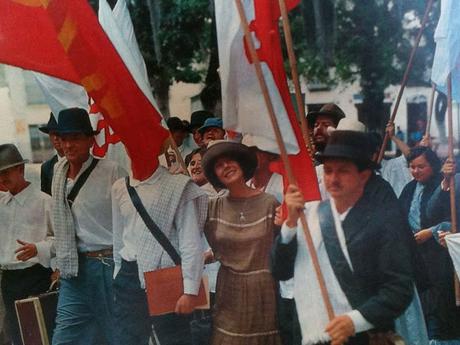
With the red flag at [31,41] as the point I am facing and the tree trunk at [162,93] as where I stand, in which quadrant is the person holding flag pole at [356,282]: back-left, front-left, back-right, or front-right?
front-left

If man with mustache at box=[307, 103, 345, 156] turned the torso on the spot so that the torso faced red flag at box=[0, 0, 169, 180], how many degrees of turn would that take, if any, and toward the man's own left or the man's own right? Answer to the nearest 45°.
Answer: approximately 45° to the man's own right

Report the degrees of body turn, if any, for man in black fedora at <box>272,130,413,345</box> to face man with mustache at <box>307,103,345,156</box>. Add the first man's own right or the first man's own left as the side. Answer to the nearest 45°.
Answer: approximately 135° to the first man's own right

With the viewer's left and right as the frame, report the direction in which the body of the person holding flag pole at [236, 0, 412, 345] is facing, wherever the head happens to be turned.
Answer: facing the viewer and to the left of the viewer

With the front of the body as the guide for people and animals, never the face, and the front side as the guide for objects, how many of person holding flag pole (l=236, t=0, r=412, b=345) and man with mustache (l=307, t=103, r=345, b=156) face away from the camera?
0

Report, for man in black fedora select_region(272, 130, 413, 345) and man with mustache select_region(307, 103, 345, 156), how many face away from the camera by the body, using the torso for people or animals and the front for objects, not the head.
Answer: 0

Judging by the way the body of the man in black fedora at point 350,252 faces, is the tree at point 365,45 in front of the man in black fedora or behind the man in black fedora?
behind

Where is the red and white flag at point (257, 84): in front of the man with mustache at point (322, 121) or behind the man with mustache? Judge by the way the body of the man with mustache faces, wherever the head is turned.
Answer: in front

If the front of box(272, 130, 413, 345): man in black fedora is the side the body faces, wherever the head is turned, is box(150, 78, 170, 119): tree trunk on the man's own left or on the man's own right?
on the man's own right

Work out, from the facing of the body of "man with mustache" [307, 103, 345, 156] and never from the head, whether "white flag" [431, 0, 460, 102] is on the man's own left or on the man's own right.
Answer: on the man's own left
